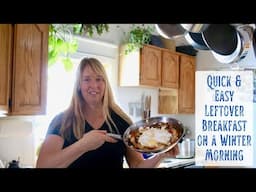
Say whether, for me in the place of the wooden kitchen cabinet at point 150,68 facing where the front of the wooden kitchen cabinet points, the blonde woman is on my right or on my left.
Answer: on my right

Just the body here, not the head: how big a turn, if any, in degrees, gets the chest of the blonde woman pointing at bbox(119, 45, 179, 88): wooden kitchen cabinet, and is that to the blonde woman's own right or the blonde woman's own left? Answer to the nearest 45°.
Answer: approximately 135° to the blonde woman's own left

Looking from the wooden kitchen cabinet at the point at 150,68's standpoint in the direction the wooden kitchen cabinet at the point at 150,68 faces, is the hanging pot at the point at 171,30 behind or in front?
in front

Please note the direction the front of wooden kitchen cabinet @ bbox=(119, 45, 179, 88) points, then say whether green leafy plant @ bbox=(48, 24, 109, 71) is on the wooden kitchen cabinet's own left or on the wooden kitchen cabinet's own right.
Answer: on the wooden kitchen cabinet's own right

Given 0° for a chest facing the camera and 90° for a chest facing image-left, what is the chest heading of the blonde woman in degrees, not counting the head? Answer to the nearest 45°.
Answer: approximately 0°
